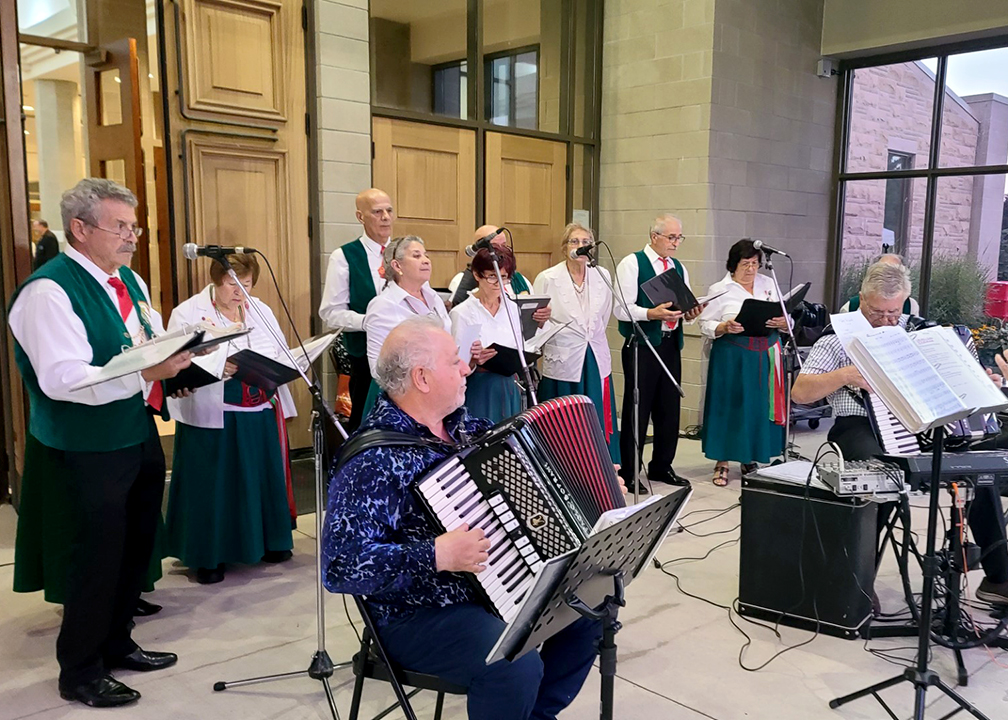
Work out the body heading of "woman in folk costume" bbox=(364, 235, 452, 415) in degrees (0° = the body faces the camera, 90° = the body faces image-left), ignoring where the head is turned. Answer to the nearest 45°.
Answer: approximately 315°

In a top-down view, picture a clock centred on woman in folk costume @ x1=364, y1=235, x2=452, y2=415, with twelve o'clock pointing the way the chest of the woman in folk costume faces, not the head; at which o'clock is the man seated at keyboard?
The man seated at keyboard is roughly at 11 o'clock from the woman in folk costume.

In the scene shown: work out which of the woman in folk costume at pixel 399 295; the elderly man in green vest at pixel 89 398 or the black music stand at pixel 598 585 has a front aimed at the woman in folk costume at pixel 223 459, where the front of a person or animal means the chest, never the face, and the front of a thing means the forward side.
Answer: the black music stand

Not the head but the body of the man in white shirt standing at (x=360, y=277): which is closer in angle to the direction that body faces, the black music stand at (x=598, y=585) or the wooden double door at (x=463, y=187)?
the black music stand

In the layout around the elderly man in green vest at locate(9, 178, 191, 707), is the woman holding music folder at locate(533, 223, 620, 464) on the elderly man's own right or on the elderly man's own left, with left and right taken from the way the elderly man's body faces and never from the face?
on the elderly man's own left

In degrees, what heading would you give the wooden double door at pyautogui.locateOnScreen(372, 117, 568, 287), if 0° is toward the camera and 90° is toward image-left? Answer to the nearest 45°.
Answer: approximately 315°

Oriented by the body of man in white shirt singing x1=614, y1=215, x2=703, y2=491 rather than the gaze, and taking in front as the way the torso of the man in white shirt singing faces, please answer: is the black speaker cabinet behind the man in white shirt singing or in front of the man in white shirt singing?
in front

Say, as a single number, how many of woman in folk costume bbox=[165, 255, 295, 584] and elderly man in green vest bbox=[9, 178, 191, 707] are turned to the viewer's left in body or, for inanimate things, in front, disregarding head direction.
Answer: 0

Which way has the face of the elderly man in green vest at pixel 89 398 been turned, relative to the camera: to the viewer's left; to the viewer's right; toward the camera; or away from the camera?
to the viewer's right
